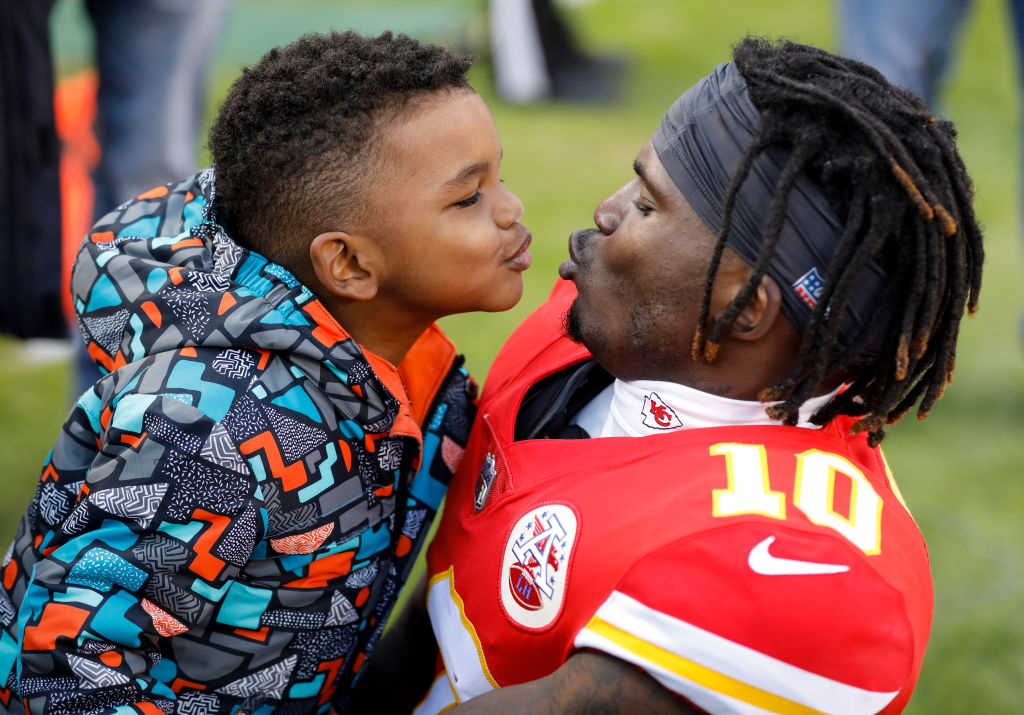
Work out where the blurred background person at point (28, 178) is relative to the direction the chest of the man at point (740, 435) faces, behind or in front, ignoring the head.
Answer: in front

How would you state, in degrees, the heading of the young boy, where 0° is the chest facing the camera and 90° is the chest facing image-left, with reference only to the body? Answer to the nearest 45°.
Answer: approximately 270°

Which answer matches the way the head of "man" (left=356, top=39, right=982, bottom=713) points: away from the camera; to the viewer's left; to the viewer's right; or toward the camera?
to the viewer's left

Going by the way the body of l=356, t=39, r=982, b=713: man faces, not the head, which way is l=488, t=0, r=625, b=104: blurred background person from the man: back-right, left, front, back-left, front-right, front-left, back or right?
right

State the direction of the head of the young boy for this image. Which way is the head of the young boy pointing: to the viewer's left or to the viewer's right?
to the viewer's right

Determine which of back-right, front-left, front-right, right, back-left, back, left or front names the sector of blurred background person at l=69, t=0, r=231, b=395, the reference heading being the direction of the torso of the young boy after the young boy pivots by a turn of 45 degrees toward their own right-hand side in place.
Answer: back-left

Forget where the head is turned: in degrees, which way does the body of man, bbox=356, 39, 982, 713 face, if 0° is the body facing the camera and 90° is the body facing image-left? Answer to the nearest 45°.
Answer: approximately 90°

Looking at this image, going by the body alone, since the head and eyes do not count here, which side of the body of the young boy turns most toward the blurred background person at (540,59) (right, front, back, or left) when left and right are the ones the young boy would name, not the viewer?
left
